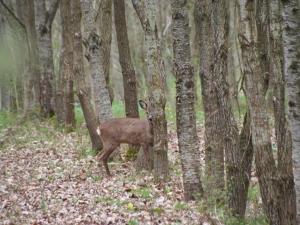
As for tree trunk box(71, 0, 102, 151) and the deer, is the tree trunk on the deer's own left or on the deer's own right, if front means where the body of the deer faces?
on the deer's own left

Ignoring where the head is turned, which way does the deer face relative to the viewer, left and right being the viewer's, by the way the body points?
facing to the right of the viewer

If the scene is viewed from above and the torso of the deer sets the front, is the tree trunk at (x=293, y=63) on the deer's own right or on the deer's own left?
on the deer's own right

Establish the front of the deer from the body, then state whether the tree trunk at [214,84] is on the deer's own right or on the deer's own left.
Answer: on the deer's own right

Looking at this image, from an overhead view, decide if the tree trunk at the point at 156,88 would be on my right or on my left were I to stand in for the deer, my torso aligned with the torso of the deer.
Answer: on my right
